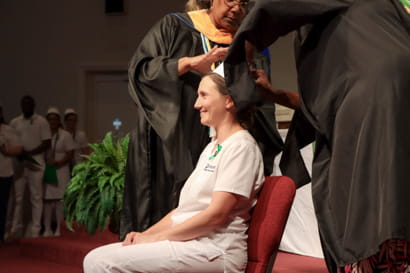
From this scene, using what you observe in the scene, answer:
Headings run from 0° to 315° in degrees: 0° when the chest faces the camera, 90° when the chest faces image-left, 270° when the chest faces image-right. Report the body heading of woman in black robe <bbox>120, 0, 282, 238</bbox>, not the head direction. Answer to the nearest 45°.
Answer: approximately 315°

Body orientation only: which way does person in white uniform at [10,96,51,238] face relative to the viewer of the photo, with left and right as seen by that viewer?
facing the viewer

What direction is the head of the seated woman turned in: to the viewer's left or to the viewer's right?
to the viewer's left

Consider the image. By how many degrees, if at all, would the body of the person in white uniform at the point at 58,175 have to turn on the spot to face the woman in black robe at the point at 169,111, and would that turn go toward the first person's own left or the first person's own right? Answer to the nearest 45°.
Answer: approximately 45° to the first person's own left

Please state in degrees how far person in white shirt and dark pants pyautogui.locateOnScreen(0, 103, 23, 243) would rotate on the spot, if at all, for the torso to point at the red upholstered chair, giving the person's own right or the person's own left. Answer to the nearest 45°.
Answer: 0° — they already face it

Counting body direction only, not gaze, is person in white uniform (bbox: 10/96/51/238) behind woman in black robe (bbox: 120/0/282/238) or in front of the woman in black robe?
behind

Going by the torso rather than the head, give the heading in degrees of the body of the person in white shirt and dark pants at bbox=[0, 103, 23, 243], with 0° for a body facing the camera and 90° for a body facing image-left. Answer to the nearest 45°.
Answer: approximately 0°

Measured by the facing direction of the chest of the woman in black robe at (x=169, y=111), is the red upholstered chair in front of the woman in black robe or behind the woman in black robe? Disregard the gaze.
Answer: in front

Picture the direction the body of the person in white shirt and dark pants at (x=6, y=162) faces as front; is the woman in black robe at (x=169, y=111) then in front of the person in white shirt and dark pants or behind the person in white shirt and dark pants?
in front
